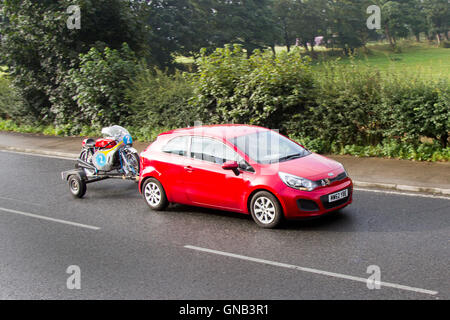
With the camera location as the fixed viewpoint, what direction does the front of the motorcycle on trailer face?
facing the viewer and to the right of the viewer

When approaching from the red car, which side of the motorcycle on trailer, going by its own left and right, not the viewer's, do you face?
front

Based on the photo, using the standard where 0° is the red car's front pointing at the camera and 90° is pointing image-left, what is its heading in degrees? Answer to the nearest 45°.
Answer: approximately 315°

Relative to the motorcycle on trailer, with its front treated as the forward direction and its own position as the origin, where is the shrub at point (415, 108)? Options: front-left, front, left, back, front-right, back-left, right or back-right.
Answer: front-left

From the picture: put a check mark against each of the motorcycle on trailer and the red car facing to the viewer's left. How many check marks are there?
0

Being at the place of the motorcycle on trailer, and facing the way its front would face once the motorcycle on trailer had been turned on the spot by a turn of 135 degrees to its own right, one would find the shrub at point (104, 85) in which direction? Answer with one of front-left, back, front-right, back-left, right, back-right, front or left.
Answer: right

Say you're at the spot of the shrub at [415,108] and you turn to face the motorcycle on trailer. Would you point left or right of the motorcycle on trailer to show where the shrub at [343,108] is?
right

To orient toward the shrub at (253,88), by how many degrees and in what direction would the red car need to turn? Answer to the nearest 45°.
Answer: approximately 135° to its left

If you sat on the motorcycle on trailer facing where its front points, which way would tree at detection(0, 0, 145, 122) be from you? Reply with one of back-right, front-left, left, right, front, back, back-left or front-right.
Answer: back-left

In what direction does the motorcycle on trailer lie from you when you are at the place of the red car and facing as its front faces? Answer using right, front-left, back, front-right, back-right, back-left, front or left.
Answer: back

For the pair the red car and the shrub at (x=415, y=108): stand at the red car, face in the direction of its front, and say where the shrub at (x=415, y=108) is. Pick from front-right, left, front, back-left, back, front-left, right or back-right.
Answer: left
